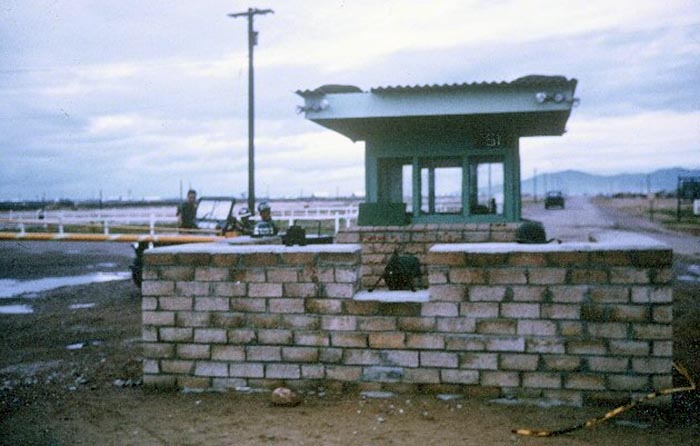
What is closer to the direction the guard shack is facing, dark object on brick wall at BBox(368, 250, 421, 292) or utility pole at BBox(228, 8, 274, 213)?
the dark object on brick wall

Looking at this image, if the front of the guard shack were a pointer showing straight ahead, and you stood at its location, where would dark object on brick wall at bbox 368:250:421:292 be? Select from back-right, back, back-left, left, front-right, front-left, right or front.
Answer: front

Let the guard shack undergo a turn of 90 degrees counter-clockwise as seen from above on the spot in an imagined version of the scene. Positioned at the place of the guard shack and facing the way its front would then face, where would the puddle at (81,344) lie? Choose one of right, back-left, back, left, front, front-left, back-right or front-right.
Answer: back-right

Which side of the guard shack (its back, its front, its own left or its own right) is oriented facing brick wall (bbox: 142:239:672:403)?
front

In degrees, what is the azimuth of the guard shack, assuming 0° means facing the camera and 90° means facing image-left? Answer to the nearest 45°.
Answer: approximately 0°

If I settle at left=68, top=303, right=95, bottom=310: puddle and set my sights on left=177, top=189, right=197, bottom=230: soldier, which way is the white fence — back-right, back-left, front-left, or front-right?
front-left

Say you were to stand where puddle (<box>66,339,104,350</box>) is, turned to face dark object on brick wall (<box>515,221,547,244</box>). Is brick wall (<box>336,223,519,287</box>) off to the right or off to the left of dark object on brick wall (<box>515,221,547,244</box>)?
left

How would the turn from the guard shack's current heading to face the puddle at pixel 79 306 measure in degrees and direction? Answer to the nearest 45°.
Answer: approximately 90° to its right
